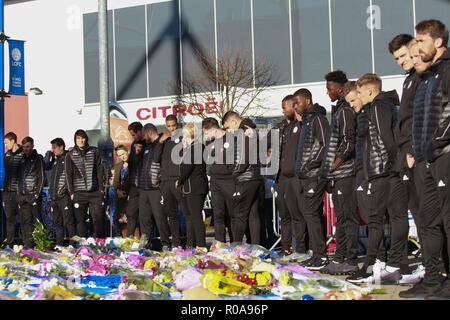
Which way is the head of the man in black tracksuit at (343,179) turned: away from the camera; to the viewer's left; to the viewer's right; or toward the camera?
to the viewer's left

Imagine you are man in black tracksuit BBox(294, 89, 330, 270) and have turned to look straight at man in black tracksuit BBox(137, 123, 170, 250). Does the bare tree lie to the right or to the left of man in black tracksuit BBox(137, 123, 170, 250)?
right

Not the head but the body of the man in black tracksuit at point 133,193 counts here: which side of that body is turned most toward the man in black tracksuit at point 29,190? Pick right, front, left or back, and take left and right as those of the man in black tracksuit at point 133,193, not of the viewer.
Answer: right

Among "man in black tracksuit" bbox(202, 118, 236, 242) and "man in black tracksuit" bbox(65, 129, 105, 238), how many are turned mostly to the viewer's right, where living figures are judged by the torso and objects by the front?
0

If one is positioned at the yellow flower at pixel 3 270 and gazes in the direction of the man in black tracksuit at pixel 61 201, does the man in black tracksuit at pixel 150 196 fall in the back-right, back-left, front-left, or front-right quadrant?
front-right

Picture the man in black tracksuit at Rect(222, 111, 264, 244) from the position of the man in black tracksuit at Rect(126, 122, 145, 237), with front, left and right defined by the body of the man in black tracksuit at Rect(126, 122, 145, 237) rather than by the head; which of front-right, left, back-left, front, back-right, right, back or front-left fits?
left

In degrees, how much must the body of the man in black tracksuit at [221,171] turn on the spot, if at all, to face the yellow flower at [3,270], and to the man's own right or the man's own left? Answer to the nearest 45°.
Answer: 0° — they already face it

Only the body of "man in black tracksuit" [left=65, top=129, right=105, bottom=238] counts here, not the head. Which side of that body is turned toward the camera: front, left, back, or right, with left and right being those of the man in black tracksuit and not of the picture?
front

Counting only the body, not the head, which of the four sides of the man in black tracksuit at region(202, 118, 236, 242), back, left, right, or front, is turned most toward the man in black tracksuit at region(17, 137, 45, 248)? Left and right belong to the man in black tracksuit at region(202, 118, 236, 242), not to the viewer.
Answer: right

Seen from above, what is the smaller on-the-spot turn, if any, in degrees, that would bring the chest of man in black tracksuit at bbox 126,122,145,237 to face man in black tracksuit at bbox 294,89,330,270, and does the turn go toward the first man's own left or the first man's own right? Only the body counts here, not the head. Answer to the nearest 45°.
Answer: approximately 90° to the first man's own left

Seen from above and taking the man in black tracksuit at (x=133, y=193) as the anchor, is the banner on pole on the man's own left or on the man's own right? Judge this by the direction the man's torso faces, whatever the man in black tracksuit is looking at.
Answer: on the man's own right

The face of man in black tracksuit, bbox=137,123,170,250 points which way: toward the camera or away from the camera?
toward the camera

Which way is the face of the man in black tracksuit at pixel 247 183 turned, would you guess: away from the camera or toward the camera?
toward the camera

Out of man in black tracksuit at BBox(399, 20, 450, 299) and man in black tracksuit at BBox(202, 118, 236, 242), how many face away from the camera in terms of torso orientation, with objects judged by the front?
0

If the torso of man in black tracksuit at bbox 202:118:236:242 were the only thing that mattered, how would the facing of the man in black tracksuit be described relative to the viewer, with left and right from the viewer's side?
facing the viewer and to the left of the viewer

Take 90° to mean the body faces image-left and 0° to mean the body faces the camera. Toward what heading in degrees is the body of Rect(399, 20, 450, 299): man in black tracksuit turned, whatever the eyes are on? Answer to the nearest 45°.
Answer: approximately 45°

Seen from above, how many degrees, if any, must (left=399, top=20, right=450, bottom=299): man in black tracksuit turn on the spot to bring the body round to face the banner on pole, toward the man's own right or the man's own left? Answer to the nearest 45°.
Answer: approximately 90° to the man's own right

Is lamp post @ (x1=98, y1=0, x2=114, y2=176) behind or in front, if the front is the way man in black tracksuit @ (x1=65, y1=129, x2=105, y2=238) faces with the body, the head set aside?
behind
